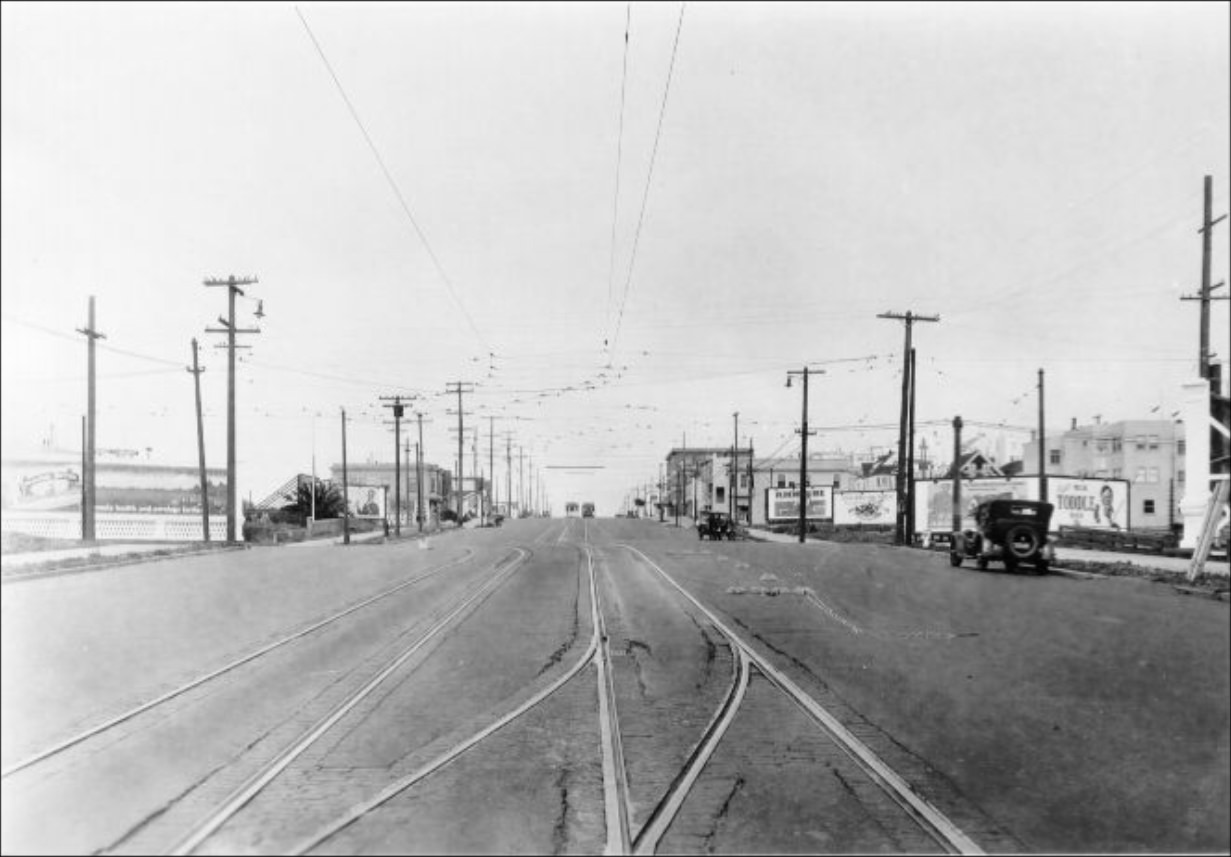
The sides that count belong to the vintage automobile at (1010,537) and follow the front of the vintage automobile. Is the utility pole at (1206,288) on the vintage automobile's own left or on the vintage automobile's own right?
on the vintage automobile's own right

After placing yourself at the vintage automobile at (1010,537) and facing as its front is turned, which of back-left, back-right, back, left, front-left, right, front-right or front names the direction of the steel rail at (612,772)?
back-left

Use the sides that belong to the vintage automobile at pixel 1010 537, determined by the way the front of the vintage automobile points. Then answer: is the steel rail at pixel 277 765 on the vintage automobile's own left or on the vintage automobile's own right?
on the vintage automobile's own left

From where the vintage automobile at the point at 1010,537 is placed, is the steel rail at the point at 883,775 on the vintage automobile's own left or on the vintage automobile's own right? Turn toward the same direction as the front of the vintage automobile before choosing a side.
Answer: on the vintage automobile's own left

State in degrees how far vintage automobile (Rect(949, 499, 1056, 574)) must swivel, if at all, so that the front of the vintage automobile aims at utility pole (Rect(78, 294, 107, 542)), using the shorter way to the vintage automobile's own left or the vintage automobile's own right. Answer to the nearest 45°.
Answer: approximately 45° to the vintage automobile's own left

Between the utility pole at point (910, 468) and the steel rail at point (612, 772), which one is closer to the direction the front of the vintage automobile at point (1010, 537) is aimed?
the utility pole

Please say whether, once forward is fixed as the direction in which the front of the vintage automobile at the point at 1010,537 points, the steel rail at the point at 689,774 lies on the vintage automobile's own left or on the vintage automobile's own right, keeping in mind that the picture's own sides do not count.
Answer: on the vintage automobile's own left

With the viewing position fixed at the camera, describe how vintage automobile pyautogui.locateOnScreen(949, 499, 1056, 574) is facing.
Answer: facing away from the viewer and to the left of the viewer
